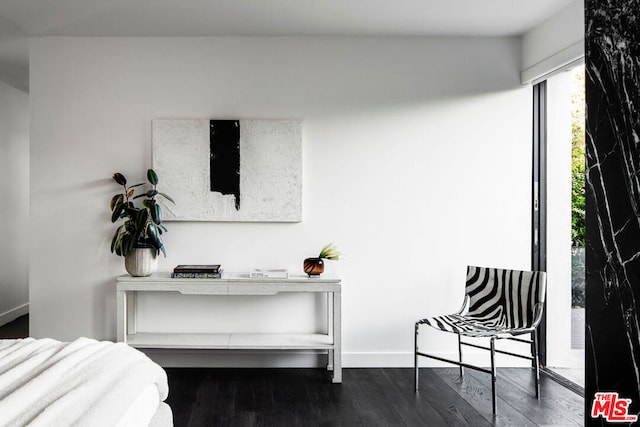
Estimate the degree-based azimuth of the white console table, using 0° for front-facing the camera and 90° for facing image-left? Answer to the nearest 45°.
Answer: approximately 0°

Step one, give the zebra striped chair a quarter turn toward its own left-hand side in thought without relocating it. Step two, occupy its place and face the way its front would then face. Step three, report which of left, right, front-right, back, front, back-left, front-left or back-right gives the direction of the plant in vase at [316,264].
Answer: back-right

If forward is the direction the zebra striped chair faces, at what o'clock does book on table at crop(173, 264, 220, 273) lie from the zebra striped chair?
The book on table is roughly at 1 o'clock from the zebra striped chair.

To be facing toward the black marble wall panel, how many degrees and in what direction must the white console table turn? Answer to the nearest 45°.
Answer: approximately 45° to its left

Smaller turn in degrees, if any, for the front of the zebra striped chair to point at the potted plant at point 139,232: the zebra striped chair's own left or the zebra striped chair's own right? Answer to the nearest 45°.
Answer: approximately 45° to the zebra striped chair's own right

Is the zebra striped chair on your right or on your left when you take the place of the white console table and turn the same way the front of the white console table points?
on your left

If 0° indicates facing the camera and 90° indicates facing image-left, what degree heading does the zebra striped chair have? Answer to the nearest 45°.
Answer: approximately 45°

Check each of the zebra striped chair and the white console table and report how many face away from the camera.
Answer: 0

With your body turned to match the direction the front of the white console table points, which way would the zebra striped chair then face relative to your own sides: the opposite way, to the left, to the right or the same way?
to the right

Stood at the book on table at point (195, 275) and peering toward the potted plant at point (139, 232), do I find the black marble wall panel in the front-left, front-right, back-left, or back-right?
back-left
